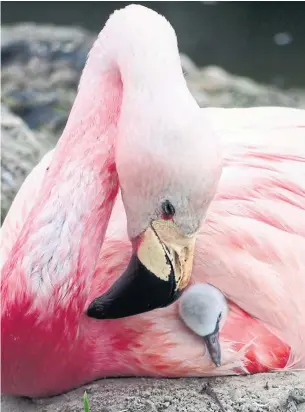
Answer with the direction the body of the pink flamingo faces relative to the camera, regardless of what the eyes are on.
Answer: to the viewer's left

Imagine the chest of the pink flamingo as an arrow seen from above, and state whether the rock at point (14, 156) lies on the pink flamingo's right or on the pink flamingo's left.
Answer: on the pink flamingo's right

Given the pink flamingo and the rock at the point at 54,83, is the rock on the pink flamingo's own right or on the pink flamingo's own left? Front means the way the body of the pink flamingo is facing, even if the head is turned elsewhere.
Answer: on the pink flamingo's own right
